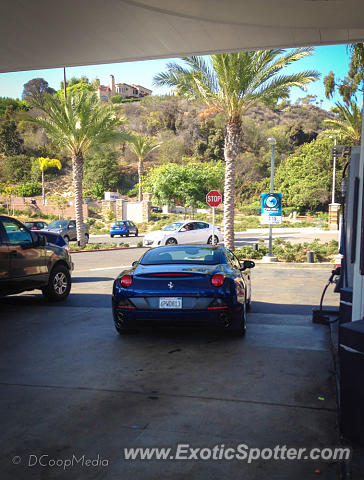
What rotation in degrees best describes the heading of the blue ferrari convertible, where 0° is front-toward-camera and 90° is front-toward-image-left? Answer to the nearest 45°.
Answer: approximately 180°

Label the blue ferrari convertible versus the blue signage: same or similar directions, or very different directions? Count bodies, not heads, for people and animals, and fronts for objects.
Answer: very different directions

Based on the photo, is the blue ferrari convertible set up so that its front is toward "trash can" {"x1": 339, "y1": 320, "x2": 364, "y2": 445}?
no

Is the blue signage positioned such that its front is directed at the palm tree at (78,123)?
no

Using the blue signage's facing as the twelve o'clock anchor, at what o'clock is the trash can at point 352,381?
The trash can is roughly at 12 o'clock from the blue signage.

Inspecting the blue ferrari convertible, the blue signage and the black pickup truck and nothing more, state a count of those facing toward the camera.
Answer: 1

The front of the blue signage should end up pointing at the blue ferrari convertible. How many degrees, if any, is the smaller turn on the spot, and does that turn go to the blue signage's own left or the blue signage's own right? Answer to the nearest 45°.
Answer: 0° — it already faces it

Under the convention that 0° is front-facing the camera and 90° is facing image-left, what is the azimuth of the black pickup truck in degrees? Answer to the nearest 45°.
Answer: approximately 225°

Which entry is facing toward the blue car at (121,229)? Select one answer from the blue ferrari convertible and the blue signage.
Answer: the blue ferrari convertible

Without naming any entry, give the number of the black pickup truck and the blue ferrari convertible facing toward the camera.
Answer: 0

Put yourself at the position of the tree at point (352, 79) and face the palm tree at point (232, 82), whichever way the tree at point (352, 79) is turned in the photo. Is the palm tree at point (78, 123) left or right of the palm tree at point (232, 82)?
right

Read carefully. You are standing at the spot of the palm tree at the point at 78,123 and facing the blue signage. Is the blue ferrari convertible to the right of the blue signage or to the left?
right

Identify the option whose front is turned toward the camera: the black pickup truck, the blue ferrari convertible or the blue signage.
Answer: the blue signage

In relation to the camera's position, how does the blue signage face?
facing the viewer

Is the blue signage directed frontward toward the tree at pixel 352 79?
no

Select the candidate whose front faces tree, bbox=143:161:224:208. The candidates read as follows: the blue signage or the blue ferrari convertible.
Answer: the blue ferrari convertible

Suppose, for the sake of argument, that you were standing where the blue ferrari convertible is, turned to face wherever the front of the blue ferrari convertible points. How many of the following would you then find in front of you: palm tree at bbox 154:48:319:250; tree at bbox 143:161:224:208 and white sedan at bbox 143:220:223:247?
3
